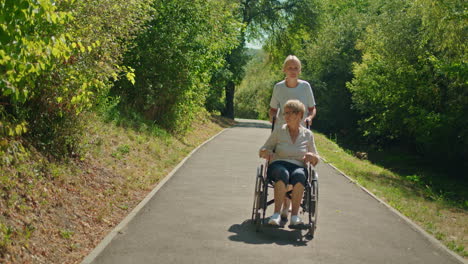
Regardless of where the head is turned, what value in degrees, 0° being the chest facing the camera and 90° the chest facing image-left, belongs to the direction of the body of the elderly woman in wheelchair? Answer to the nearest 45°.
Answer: approximately 0°

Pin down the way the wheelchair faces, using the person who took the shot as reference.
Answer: facing the viewer
